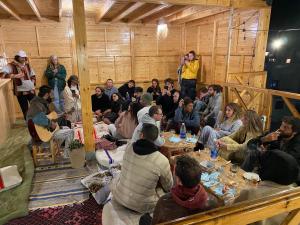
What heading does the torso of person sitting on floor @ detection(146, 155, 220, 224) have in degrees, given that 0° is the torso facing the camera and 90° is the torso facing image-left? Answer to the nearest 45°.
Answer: approximately 180°

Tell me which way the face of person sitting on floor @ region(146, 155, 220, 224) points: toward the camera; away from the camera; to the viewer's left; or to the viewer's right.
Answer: away from the camera

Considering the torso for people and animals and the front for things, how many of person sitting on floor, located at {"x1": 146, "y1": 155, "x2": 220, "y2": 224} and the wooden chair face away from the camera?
1

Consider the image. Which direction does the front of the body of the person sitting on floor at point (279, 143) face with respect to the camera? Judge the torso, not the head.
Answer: to the viewer's left

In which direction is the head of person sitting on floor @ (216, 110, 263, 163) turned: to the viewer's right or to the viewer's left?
to the viewer's left

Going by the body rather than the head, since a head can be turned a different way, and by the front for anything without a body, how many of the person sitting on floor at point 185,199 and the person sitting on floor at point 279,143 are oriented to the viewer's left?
1

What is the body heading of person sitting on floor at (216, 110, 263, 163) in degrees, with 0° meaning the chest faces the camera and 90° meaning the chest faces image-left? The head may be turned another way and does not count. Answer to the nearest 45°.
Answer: approximately 90°

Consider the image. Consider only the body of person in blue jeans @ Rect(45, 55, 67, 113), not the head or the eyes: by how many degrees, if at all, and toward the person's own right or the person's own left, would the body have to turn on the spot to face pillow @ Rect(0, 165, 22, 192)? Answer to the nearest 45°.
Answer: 0° — they already face it
